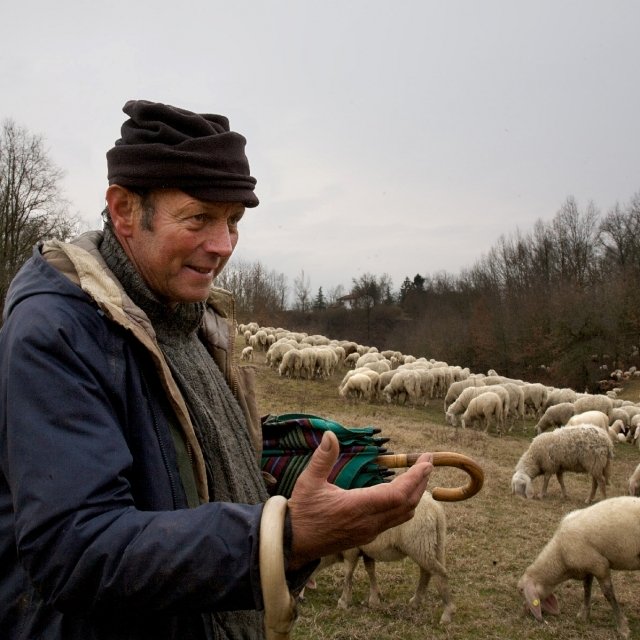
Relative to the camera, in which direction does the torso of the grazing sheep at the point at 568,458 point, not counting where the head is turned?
to the viewer's left

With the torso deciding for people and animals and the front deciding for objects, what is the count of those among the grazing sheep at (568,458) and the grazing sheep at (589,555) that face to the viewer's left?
2

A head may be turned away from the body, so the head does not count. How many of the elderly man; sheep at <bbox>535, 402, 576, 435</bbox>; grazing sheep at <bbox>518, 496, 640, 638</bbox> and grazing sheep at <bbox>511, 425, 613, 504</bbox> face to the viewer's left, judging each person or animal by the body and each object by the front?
3

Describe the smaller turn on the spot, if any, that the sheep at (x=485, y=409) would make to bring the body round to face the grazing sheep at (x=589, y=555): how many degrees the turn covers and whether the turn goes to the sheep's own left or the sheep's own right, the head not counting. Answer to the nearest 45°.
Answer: approximately 90° to the sheep's own left

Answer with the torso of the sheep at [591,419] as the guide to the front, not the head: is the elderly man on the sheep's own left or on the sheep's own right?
on the sheep's own left

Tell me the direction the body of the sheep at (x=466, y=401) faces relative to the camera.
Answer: to the viewer's left

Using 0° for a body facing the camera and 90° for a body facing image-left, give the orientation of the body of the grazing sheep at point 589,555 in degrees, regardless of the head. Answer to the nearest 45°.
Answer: approximately 90°

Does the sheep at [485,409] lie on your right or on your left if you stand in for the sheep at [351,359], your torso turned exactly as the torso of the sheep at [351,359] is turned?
on your left

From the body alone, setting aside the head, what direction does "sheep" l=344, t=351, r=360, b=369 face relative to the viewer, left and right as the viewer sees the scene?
facing the viewer and to the left of the viewer

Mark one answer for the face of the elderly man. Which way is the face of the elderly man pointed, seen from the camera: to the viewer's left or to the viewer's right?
to the viewer's right

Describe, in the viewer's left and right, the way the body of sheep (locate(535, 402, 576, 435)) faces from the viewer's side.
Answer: facing to the left of the viewer
